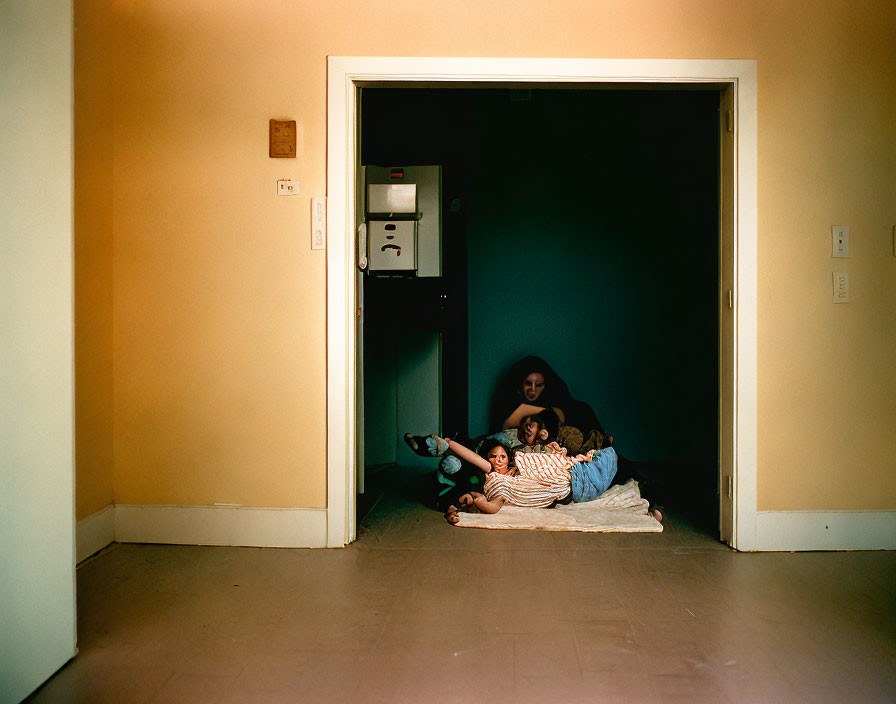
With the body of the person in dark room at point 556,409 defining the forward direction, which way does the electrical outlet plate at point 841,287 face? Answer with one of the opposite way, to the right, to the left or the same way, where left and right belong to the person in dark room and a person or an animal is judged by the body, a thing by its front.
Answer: the same way

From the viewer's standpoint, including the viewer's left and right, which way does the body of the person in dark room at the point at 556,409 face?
facing the viewer

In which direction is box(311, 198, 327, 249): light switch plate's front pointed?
toward the camera

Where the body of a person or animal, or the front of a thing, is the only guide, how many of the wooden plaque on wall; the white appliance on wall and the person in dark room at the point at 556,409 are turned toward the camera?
3

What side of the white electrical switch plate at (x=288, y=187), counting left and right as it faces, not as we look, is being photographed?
front

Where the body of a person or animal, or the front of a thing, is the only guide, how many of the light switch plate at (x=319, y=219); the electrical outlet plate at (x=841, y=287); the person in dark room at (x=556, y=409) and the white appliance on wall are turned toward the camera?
4

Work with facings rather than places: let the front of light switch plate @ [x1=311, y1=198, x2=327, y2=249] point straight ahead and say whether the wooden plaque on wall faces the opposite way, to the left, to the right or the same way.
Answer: the same way

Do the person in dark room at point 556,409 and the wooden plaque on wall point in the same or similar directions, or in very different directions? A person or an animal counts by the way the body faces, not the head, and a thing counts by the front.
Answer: same or similar directions

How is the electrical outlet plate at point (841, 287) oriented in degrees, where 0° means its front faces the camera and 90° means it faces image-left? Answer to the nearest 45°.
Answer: approximately 0°
